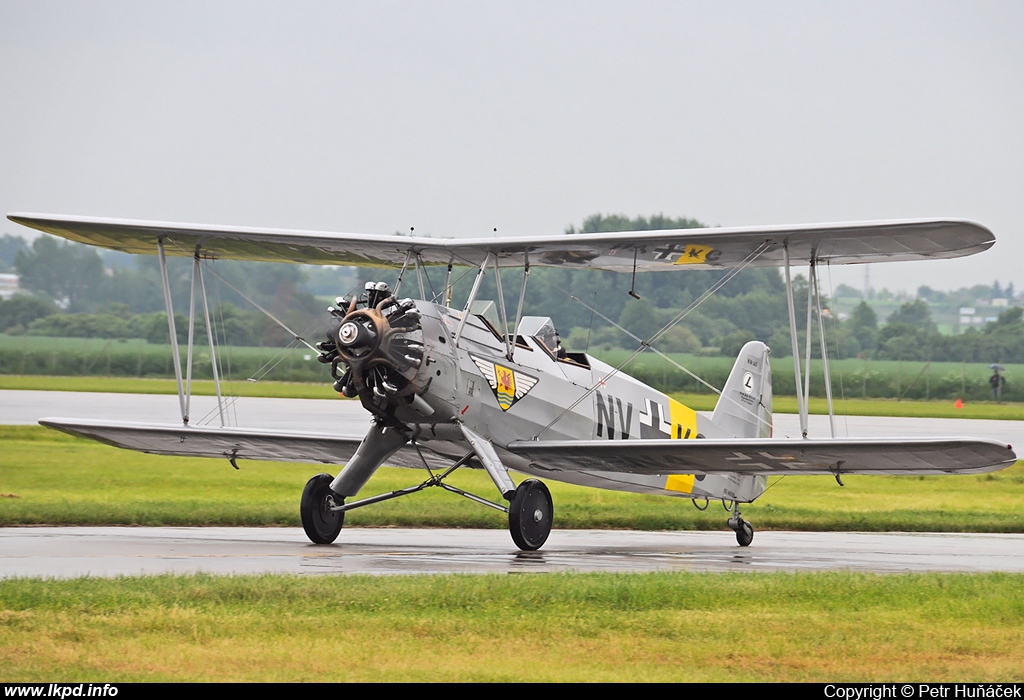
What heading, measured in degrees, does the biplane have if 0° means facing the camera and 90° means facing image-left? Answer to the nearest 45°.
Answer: approximately 45°
